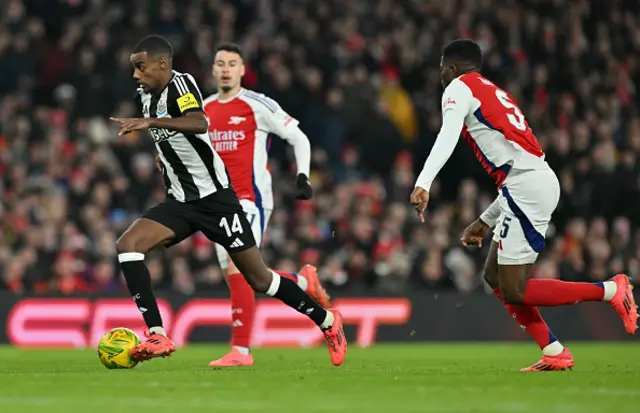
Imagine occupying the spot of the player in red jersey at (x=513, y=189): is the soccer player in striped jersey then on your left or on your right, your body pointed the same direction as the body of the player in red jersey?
on your left

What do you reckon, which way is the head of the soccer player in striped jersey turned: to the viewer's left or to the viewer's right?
to the viewer's left

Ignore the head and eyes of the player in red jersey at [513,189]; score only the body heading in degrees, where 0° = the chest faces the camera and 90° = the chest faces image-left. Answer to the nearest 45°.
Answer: approximately 135°

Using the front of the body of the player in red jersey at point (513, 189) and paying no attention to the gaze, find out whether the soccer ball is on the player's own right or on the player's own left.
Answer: on the player's own left

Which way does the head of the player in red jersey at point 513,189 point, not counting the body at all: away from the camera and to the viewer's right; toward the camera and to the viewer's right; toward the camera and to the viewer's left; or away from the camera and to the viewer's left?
away from the camera and to the viewer's left

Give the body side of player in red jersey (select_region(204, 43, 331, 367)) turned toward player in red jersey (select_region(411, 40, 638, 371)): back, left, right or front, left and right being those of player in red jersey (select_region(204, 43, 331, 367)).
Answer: left

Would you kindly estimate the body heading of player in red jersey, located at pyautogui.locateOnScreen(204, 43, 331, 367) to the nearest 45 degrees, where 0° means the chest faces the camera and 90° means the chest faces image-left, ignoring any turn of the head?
approximately 45°
